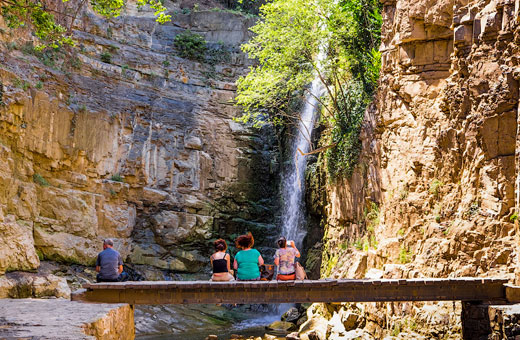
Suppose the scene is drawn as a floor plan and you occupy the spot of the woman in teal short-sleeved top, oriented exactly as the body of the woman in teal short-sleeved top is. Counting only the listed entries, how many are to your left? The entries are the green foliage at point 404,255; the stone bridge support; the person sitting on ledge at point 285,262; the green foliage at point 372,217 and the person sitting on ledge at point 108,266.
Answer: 1

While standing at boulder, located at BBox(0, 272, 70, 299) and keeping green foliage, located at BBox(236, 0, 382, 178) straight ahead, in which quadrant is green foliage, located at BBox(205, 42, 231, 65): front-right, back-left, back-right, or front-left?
front-left

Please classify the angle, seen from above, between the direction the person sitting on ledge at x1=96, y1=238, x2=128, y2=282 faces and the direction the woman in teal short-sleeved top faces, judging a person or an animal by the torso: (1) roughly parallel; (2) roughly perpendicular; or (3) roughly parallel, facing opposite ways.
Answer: roughly parallel

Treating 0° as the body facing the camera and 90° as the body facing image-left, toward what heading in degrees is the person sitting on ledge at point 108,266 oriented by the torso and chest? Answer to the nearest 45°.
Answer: approximately 180°

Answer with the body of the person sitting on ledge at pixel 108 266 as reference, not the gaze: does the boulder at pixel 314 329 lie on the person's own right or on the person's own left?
on the person's own right

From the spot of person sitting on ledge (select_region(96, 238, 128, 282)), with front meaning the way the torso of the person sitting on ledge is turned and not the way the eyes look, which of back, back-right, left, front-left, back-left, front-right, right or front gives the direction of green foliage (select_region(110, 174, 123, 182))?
front

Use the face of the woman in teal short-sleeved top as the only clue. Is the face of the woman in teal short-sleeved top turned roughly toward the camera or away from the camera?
away from the camera

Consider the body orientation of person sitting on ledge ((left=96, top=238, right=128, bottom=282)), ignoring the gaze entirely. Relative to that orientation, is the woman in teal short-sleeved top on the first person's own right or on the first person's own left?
on the first person's own right

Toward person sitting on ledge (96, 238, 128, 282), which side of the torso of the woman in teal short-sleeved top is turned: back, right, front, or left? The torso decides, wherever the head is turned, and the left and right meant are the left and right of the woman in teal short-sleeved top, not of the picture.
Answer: left

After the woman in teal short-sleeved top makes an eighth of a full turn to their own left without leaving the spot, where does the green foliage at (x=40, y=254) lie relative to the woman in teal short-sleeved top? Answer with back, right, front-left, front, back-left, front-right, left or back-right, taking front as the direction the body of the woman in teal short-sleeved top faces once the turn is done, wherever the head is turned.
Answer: front

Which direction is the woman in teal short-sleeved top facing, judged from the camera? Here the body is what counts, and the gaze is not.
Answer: away from the camera

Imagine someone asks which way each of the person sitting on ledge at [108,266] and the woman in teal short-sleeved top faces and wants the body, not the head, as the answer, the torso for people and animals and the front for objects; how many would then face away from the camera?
2
